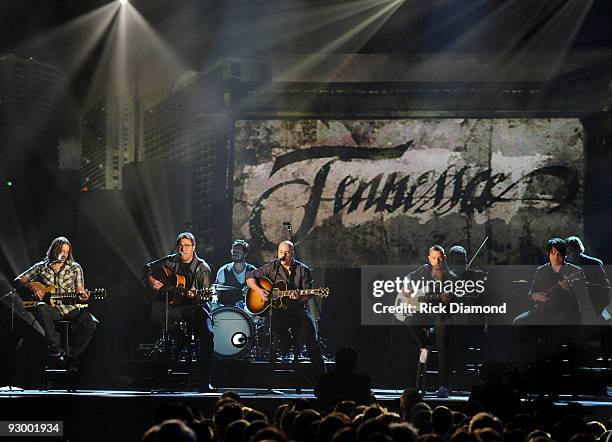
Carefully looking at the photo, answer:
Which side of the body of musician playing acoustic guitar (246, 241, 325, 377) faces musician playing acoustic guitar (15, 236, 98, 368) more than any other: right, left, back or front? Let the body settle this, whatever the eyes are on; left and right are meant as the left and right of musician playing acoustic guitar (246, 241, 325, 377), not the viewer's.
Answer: right

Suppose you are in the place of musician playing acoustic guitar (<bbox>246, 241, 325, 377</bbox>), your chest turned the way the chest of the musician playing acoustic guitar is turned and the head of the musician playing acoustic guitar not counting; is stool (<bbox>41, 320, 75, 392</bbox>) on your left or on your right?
on your right

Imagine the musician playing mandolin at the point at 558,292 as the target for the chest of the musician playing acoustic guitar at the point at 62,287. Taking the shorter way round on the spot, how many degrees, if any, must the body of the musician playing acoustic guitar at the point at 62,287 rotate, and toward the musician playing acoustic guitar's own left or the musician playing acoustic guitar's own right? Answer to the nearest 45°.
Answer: approximately 90° to the musician playing acoustic guitar's own left

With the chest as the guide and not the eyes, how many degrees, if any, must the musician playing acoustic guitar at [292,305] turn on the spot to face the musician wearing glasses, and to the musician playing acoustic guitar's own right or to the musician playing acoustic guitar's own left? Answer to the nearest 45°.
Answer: approximately 90° to the musician playing acoustic guitar's own right

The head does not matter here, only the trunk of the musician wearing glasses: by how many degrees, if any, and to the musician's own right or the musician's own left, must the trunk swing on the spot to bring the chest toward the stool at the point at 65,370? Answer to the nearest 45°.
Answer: approximately 90° to the musician's own right

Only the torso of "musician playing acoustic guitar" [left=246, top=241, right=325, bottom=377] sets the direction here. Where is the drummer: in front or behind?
behind

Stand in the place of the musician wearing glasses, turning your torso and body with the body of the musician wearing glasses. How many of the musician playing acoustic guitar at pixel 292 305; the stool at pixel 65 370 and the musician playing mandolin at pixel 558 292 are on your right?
1

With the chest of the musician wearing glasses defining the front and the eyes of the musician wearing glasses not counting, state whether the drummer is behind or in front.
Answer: behind

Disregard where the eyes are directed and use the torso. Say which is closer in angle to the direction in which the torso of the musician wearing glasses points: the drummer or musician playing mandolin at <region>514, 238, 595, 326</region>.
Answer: the musician playing mandolin
